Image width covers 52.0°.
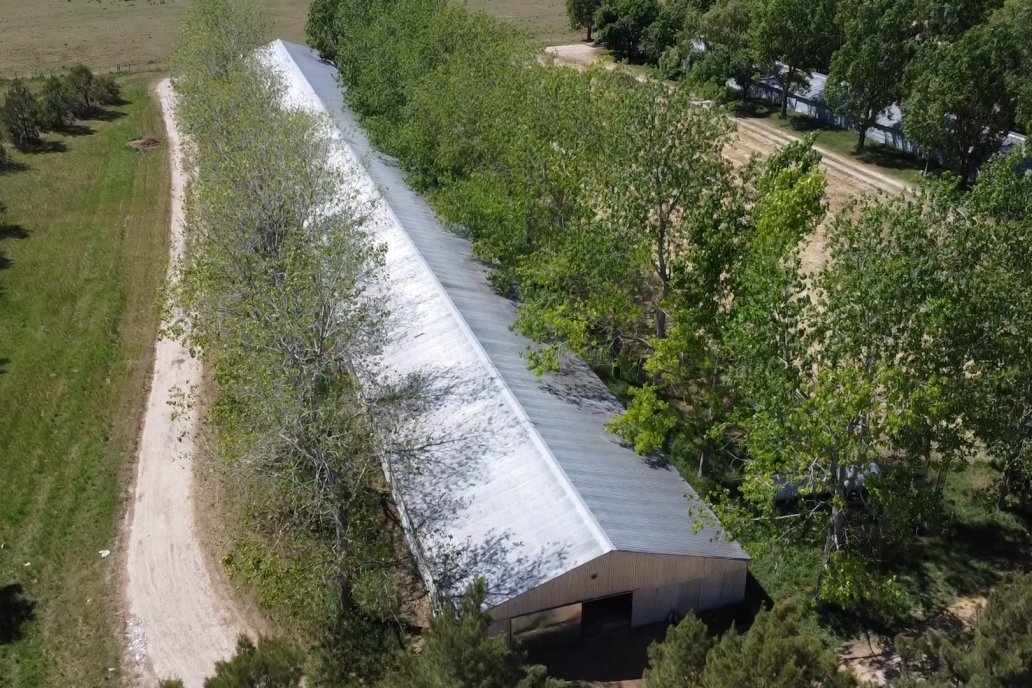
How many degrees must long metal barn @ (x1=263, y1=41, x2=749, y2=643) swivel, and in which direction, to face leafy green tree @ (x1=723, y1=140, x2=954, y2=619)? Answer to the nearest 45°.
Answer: approximately 45° to its left

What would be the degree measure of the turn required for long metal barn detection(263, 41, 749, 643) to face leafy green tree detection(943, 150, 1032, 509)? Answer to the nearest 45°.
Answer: approximately 45° to its left

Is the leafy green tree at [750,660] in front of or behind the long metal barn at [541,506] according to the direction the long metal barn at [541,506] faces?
in front

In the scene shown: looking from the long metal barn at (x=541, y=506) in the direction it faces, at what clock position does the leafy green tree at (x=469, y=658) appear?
The leafy green tree is roughly at 12 o'clock from the long metal barn.

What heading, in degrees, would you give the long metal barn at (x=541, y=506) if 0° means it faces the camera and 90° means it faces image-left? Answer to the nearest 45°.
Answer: approximately 315°

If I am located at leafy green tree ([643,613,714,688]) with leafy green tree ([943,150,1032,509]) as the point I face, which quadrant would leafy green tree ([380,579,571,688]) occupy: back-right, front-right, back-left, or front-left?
back-left

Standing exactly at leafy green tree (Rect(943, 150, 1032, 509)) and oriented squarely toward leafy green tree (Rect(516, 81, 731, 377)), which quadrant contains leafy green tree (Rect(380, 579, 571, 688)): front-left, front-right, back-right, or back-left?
front-left

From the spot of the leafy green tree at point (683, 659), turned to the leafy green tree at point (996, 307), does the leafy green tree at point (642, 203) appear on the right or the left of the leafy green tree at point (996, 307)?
left

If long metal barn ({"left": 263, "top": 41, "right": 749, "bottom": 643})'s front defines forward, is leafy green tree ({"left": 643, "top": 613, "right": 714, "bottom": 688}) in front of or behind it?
in front
